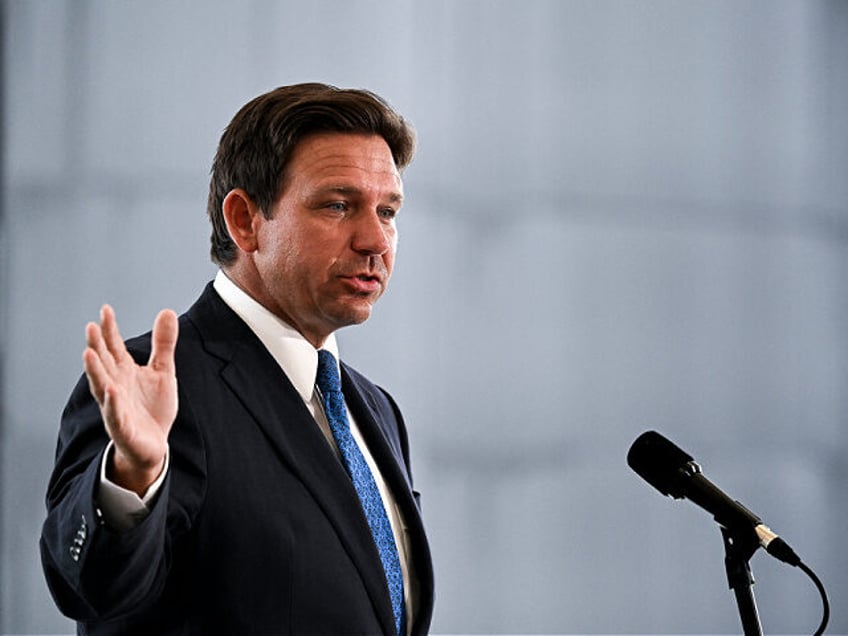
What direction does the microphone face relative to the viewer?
to the viewer's left

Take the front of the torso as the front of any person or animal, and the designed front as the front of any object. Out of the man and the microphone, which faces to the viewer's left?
the microphone

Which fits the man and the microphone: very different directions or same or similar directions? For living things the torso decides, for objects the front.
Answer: very different directions

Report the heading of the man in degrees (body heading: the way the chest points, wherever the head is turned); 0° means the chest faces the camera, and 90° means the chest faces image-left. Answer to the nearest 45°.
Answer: approximately 315°

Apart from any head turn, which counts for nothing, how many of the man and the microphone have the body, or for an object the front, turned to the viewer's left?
1

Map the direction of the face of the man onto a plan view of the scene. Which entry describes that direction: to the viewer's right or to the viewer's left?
to the viewer's right
